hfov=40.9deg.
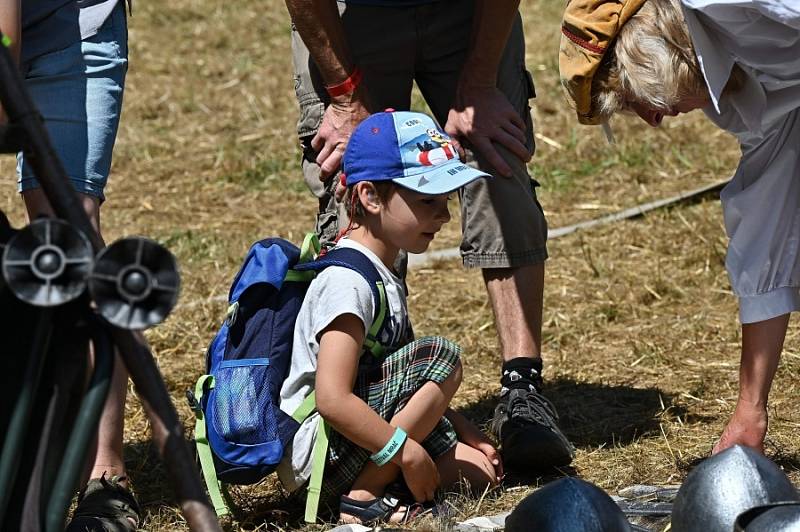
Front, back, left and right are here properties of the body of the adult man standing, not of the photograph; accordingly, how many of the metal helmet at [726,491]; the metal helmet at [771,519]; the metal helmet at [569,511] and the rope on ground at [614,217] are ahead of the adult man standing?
3

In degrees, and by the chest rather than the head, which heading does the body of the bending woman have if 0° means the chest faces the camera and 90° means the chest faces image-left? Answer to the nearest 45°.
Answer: approximately 90°

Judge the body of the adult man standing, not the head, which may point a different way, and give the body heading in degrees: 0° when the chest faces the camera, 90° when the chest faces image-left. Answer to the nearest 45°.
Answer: approximately 0°

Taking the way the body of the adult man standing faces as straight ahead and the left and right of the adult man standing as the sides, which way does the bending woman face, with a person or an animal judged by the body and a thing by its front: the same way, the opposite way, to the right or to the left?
to the right

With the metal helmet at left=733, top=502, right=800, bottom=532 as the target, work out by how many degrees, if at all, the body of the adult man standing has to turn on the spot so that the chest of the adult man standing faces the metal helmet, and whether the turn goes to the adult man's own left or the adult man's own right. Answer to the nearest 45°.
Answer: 0° — they already face it

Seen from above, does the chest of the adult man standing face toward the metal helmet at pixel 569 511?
yes

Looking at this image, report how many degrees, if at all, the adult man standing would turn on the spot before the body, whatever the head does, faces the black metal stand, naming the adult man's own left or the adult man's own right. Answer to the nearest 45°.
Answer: approximately 45° to the adult man's own right

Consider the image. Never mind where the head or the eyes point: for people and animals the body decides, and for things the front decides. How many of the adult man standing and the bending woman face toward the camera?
1

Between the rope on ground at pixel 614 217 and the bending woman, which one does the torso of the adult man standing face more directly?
the bending woman

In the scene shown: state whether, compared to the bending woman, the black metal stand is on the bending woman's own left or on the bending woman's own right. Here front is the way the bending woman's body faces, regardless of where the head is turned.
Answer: on the bending woman's own left
